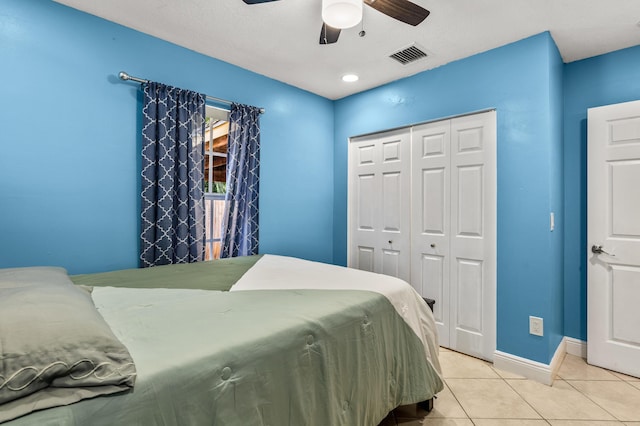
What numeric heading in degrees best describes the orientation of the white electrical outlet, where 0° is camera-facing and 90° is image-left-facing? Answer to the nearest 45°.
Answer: approximately 45°

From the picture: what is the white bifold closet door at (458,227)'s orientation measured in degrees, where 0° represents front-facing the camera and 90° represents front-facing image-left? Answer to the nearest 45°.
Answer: approximately 45°

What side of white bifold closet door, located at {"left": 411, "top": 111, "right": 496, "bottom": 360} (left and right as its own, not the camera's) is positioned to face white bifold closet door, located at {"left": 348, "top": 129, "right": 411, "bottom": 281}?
right

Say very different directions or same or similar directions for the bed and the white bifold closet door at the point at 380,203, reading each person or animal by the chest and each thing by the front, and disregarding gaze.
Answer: very different directions

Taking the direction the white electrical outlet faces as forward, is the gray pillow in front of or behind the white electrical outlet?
in front

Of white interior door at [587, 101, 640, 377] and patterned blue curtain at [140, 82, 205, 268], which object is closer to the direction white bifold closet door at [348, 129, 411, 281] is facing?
the patterned blue curtain

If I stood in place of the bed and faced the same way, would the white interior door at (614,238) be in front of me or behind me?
in front

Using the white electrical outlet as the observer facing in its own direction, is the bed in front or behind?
in front
